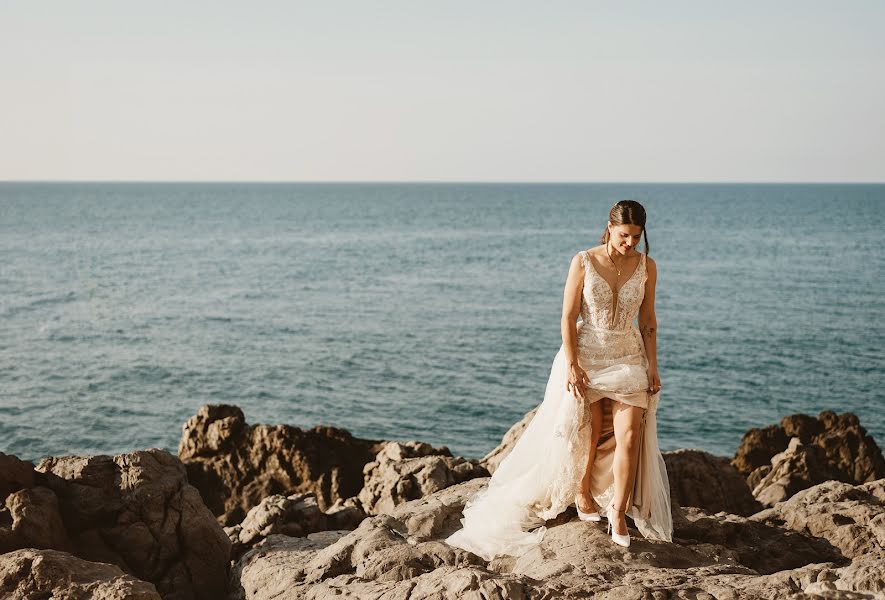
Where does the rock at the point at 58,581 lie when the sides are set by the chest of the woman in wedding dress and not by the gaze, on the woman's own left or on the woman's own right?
on the woman's own right

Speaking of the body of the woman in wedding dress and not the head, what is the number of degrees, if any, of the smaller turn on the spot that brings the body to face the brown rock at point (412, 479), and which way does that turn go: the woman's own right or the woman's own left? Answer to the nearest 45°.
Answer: approximately 135° to the woman's own right

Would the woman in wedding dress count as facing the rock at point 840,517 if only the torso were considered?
no

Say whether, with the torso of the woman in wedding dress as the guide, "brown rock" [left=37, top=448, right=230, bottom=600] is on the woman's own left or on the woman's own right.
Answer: on the woman's own right

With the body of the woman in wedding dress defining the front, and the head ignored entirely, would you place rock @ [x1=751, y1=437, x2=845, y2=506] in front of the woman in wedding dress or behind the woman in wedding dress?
behind

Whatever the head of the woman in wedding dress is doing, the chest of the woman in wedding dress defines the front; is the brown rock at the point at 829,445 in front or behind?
behind

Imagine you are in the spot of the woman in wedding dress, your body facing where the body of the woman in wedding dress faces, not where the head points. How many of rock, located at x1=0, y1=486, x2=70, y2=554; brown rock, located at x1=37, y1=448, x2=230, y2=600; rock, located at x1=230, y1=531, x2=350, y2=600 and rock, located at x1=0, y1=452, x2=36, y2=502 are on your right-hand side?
4

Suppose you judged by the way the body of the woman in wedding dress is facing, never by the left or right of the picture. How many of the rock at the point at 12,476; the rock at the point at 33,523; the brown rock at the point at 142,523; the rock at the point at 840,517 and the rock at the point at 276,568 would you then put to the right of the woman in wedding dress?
4

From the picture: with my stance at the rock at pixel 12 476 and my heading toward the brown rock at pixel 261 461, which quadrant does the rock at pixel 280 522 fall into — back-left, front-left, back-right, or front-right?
front-right

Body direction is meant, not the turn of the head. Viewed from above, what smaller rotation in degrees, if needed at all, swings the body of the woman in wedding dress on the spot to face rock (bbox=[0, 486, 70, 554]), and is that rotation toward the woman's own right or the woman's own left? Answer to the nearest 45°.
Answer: approximately 90° to the woman's own right

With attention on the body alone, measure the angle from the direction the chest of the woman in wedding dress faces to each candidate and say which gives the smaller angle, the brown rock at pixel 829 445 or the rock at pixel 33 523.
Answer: the rock

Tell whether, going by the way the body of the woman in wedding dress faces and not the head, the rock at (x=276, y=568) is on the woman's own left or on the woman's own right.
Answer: on the woman's own right

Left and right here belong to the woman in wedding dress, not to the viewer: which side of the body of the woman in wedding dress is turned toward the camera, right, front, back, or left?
front
